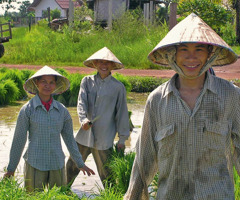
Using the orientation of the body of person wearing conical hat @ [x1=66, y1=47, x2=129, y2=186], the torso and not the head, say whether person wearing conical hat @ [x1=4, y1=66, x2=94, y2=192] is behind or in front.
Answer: in front

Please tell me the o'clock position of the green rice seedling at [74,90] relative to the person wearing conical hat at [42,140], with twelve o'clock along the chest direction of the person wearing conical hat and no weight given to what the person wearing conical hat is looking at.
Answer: The green rice seedling is roughly at 6 o'clock from the person wearing conical hat.

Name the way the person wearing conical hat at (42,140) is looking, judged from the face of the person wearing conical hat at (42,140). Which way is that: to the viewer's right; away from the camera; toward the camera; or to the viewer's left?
toward the camera

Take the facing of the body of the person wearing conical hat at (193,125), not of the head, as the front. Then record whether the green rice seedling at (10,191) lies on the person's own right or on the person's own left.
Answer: on the person's own right

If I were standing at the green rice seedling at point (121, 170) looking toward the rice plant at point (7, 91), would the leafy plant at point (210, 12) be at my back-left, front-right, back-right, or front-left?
front-right

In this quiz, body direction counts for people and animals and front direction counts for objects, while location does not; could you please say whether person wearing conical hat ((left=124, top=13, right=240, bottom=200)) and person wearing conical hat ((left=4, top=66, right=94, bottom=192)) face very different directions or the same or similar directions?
same or similar directions

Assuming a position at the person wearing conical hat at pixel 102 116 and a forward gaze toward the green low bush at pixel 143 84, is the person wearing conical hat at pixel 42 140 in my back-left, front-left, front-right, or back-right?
back-left

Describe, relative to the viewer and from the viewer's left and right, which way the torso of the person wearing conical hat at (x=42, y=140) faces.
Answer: facing the viewer

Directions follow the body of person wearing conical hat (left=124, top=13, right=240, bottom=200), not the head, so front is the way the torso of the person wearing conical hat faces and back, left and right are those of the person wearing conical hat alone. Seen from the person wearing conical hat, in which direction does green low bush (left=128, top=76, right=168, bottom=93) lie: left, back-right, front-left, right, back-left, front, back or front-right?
back

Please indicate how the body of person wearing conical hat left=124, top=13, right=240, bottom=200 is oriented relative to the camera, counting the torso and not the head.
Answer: toward the camera

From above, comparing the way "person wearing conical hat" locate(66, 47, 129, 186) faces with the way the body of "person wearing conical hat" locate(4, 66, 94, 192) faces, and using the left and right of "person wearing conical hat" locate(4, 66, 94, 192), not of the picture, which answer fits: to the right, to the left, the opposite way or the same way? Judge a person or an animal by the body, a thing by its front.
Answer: the same way

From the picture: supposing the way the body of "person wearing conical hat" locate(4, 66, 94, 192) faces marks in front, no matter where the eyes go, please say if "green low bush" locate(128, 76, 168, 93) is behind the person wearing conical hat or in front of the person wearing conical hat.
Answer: behind

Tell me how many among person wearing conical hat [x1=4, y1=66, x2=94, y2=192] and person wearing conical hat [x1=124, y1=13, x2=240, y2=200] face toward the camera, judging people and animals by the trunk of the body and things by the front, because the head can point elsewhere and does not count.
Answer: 2

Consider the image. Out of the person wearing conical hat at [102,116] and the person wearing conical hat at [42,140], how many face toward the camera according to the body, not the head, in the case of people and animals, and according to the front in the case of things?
2

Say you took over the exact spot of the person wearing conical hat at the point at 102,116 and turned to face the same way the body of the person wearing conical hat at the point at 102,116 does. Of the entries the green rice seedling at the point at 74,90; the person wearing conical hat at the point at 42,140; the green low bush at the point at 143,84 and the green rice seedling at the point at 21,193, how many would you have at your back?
2

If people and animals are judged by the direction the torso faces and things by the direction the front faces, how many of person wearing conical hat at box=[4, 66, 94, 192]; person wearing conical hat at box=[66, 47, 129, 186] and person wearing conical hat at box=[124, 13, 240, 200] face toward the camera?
3
